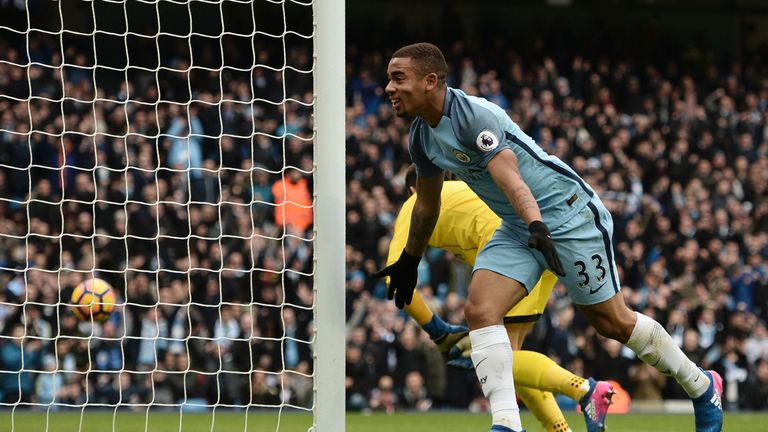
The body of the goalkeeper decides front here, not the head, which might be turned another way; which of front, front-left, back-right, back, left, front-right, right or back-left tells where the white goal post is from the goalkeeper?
front-left

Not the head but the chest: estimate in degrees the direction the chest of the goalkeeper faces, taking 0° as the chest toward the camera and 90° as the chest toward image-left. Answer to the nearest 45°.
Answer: approximately 90°

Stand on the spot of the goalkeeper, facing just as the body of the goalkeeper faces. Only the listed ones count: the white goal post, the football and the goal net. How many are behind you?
0
